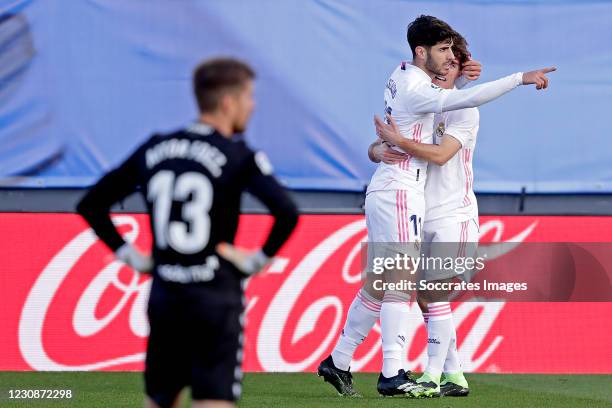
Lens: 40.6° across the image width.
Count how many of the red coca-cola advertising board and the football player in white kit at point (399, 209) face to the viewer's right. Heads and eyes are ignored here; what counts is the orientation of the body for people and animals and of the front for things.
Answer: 1

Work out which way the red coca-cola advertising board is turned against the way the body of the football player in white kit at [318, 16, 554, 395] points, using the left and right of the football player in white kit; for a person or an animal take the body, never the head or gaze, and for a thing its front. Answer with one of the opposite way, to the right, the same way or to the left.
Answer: to the right

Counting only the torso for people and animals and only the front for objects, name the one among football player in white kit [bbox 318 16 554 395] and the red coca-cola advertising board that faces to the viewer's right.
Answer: the football player in white kit

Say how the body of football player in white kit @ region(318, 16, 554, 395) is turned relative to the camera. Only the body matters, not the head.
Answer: to the viewer's right

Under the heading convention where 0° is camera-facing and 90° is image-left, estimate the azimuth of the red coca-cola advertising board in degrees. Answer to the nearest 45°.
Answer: approximately 0°
